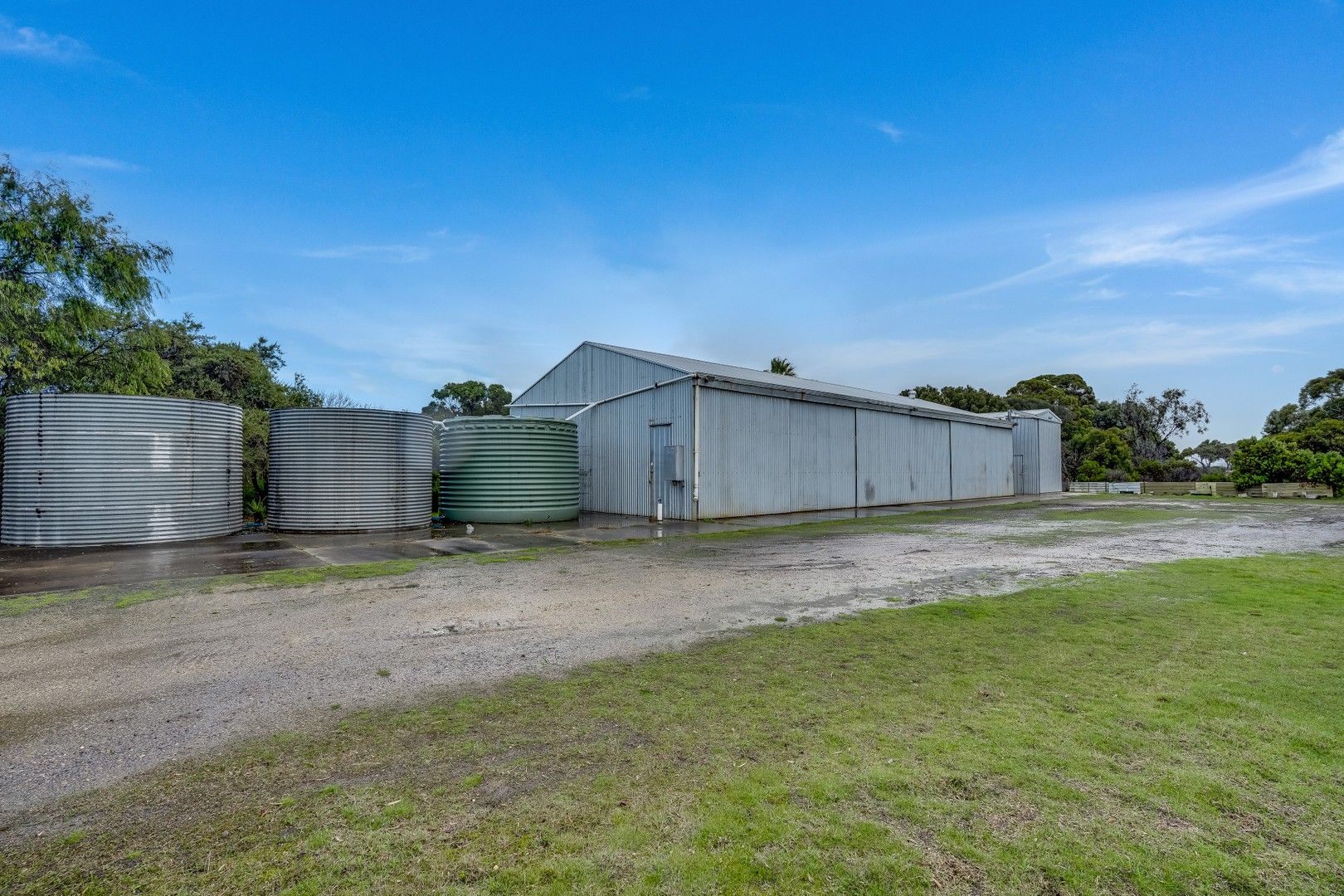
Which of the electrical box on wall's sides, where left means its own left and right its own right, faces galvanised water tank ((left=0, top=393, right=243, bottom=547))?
front

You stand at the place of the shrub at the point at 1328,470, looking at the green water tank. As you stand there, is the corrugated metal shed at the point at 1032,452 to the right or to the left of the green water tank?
right

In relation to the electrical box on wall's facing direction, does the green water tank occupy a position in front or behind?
in front

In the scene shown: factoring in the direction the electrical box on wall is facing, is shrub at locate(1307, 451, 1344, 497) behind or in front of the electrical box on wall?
behind

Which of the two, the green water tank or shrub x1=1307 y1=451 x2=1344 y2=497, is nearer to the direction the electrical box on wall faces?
the green water tank

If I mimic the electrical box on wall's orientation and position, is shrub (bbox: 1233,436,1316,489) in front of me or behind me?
behind

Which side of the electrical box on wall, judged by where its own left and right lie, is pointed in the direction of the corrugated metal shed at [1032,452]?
back

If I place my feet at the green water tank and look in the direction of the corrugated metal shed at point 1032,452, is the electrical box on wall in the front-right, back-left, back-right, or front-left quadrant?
front-right

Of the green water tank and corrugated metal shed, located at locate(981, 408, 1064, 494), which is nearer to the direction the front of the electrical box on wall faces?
the green water tank

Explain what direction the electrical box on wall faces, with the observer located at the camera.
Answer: facing the viewer and to the left of the viewer
